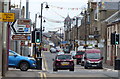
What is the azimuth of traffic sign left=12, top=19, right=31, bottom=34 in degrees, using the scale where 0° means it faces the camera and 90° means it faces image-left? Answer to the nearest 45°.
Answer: approximately 0°

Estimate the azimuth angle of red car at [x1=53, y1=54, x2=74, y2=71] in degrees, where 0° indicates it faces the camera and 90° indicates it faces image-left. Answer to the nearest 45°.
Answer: approximately 180°

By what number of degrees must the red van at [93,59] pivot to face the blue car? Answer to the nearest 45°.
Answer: approximately 45° to its right

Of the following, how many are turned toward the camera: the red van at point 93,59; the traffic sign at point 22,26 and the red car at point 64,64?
2

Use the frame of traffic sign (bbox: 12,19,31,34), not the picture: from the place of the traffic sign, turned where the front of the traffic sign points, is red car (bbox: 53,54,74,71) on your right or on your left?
on your left
